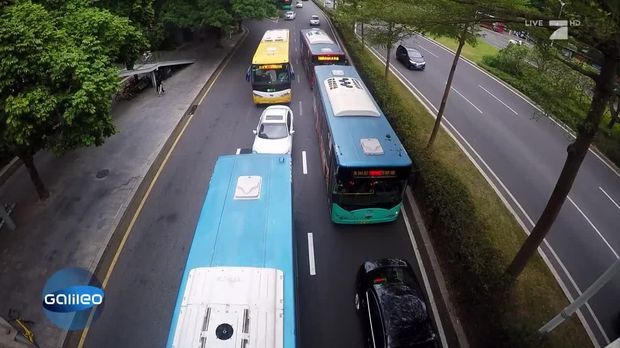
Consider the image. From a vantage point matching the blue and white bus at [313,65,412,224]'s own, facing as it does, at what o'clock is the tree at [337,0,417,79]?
The tree is roughly at 6 o'clock from the blue and white bus.

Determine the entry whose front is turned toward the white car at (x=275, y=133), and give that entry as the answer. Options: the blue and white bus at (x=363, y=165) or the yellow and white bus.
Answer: the yellow and white bus

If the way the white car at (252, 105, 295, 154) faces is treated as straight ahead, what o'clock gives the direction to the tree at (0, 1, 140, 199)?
The tree is roughly at 2 o'clock from the white car.

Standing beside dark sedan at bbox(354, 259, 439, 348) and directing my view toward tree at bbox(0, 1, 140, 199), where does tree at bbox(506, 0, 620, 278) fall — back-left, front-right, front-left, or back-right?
back-right

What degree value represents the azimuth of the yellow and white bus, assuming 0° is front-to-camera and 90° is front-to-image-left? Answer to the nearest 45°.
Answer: approximately 0°
